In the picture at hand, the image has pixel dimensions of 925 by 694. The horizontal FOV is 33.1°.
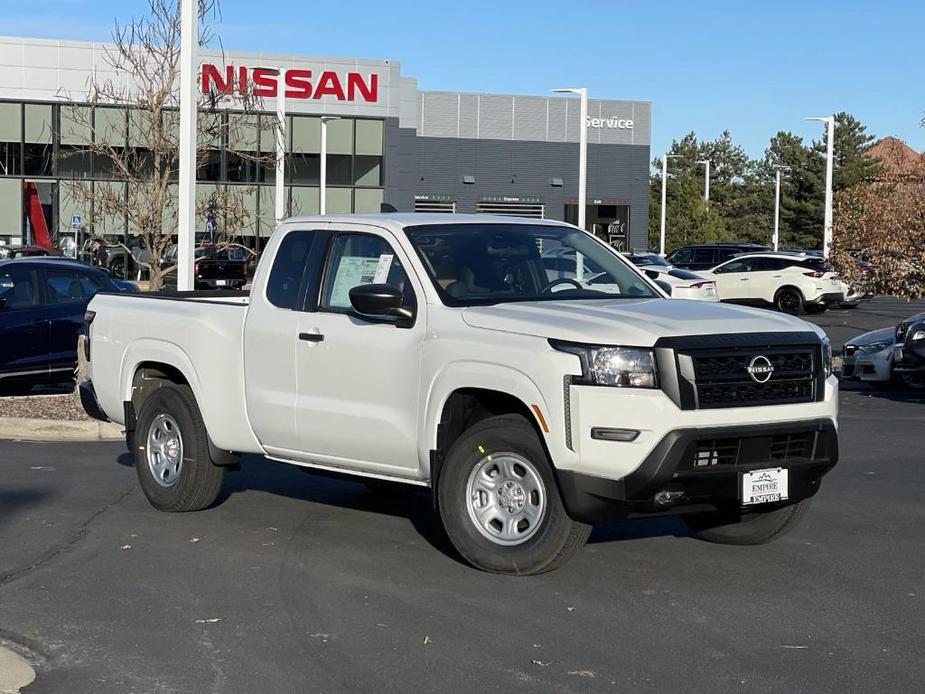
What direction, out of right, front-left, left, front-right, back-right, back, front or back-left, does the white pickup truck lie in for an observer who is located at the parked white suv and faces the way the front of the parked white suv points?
back-left

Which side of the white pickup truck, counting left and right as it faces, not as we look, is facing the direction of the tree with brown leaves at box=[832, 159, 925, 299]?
left

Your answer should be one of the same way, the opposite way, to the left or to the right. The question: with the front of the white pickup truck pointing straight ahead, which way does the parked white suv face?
the opposite way

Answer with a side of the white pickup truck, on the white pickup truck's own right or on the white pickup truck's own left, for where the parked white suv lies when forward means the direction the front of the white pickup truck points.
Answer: on the white pickup truck's own left

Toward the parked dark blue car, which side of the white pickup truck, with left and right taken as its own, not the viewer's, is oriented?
back

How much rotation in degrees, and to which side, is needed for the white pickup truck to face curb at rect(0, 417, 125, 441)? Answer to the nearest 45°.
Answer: approximately 180°

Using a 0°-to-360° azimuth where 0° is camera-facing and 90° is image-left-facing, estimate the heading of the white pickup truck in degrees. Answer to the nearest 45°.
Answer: approximately 315°

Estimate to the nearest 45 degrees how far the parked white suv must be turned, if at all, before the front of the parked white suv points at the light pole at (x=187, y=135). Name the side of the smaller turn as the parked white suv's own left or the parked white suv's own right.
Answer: approximately 135° to the parked white suv's own left

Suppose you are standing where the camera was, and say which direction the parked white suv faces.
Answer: facing away from the viewer and to the left of the viewer
